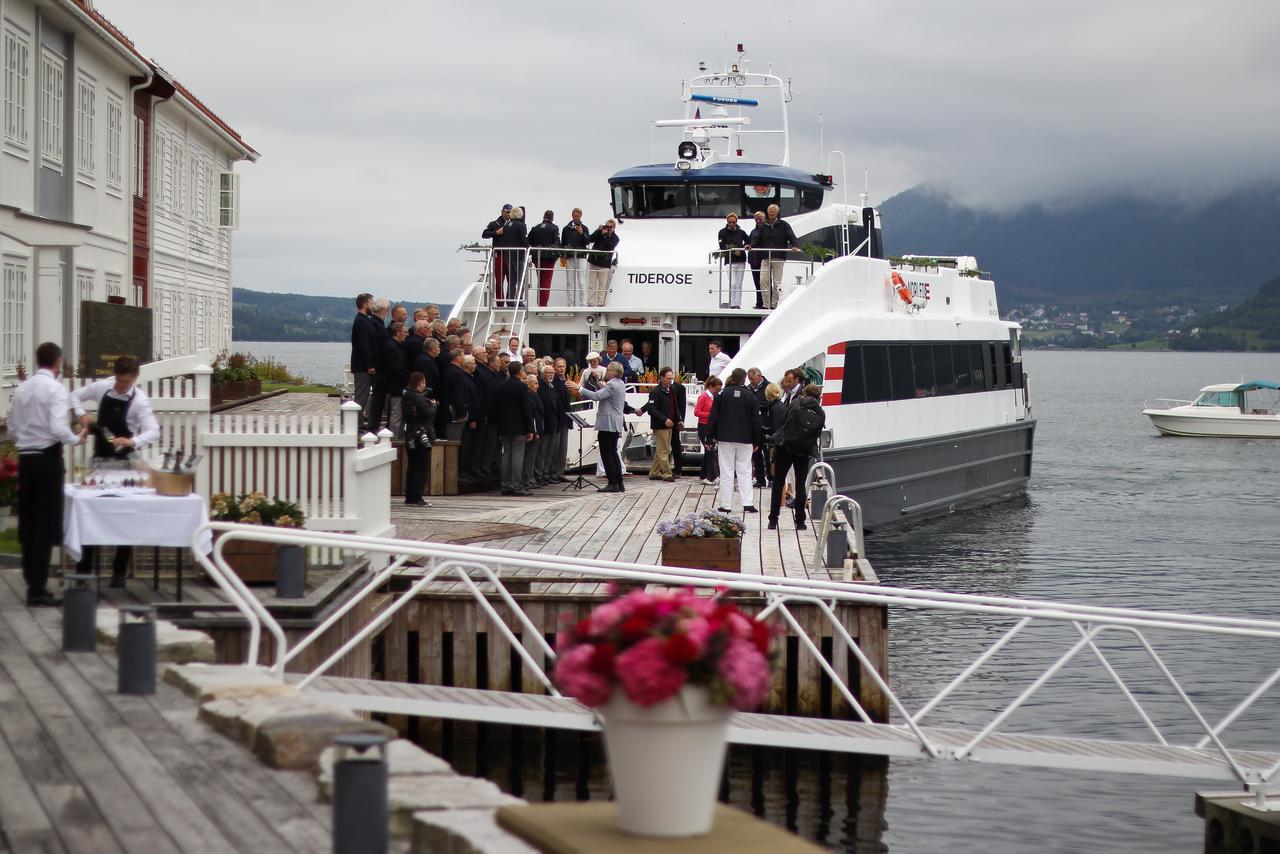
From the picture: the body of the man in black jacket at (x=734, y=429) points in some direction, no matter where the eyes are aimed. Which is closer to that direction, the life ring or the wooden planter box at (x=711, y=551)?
the life ring

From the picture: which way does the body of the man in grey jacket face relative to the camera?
to the viewer's left

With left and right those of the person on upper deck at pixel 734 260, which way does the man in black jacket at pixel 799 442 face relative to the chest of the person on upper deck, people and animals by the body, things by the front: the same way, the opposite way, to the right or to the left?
the opposite way

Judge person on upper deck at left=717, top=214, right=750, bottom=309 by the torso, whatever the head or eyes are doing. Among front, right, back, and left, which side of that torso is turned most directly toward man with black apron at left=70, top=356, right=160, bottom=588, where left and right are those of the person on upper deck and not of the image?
front

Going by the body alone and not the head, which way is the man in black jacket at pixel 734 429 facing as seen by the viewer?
away from the camera

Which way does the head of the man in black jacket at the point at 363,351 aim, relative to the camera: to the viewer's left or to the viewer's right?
to the viewer's right

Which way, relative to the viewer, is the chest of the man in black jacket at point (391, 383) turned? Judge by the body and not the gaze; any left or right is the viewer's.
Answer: facing to the right of the viewer

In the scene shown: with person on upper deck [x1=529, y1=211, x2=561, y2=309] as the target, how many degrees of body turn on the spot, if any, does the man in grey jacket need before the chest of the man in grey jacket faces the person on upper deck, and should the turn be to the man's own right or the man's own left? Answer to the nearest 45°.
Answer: approximately 90° to the man's own right

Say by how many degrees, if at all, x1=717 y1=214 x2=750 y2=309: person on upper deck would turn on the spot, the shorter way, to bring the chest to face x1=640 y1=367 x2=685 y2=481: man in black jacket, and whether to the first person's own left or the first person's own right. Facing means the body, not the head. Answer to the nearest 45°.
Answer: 0° — they already face them

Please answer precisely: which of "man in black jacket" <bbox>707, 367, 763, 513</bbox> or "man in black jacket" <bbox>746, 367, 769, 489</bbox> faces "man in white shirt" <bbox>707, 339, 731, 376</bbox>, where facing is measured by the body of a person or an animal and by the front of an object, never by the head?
"man in black jacket" <bbox>707, 367, 763, 513</bbox>

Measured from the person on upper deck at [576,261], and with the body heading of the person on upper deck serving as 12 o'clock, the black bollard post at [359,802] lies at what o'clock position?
The black bollard post is roughly at 12 o'clock from the person on upper deck.

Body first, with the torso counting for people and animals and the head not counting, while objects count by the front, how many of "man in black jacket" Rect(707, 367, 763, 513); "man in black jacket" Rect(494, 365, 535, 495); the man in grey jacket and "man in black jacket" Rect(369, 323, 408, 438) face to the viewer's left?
1

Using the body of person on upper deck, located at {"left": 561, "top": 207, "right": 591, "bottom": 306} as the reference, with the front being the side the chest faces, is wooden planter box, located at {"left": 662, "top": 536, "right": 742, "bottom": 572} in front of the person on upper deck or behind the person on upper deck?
in front

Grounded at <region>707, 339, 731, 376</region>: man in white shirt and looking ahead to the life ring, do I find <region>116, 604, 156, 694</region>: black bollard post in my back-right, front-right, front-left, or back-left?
back-right

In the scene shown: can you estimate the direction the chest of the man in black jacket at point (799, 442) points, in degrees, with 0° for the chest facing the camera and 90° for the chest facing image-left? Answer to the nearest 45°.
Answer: approximately 180°

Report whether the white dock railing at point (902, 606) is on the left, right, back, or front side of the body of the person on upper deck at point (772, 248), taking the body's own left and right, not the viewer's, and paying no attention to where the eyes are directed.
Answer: front

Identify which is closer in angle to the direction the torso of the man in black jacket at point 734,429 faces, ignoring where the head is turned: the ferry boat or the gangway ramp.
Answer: the ferry boat

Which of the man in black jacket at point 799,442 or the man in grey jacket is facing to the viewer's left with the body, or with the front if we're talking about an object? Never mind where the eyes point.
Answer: the man in grey jacket
